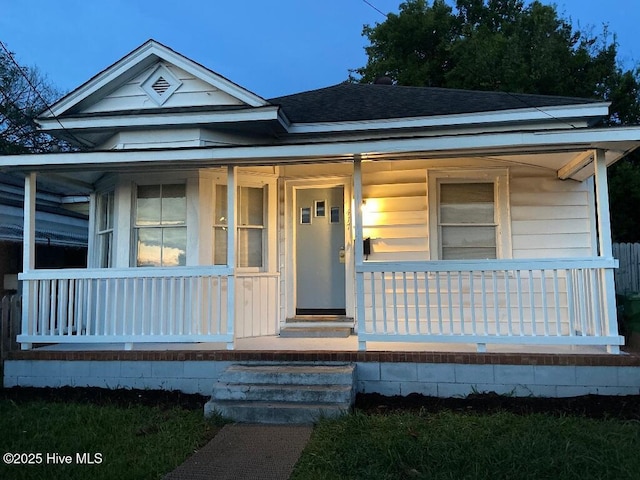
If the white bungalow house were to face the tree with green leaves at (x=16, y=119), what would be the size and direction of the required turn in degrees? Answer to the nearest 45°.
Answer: approximately 135° to its right

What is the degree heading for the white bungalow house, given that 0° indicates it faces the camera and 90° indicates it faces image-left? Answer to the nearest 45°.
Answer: approximately 0°

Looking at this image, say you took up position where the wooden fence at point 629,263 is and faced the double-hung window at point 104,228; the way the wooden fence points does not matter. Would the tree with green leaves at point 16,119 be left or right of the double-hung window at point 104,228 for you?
right

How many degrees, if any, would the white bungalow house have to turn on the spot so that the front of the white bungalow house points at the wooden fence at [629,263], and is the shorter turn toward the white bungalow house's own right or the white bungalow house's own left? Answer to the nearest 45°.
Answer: approximately 135° to the white bungalow house's own left

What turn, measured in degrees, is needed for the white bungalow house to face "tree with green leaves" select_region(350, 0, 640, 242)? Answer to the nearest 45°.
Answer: approximately 135° to its left
